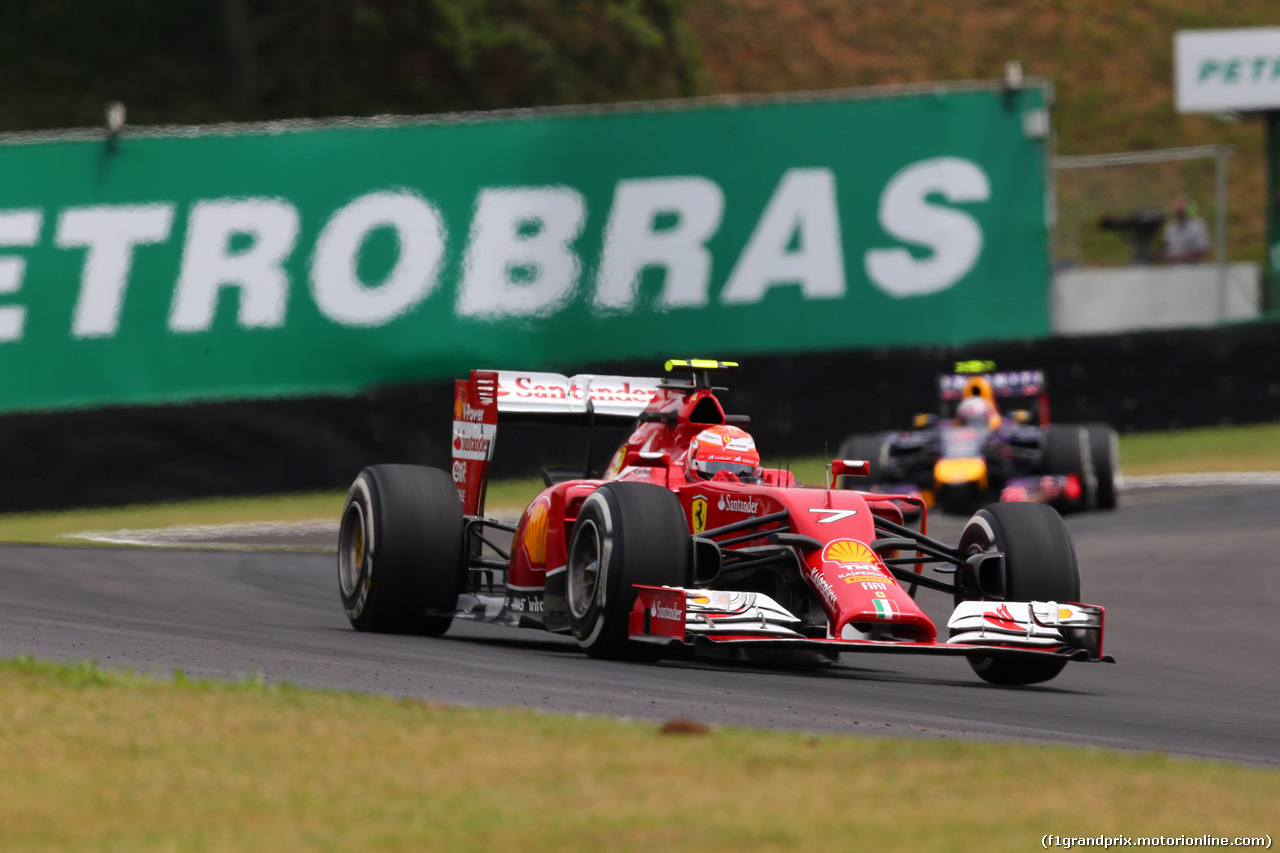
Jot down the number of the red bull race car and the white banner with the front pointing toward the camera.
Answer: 2

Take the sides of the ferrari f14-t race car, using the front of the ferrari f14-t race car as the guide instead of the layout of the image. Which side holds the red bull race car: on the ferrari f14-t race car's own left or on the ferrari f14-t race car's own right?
on the ferrari f14-t race car's own left

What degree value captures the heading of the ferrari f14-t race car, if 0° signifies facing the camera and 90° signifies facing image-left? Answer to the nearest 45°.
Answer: approximately 315°

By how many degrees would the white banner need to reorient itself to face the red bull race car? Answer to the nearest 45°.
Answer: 0° — it already faces it

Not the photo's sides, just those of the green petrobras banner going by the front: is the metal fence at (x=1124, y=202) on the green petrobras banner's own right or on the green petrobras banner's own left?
on the green petrobras banner's own left

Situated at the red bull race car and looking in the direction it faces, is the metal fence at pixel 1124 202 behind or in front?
behind

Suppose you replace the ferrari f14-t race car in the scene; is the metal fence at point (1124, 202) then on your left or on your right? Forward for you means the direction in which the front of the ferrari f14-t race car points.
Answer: on your left

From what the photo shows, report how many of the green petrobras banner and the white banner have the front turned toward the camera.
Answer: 2

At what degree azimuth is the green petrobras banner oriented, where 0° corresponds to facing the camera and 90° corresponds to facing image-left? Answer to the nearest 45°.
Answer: approximately 0°
